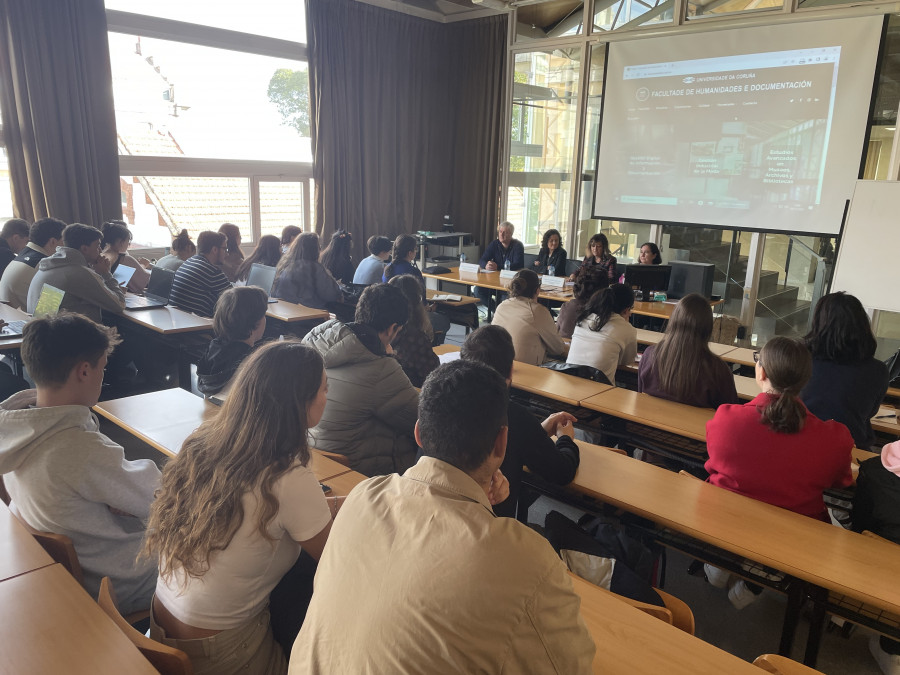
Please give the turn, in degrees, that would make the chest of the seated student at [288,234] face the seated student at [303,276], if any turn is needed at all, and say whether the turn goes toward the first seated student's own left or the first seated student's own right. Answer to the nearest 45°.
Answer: approximately 135° to the first seated student's own right

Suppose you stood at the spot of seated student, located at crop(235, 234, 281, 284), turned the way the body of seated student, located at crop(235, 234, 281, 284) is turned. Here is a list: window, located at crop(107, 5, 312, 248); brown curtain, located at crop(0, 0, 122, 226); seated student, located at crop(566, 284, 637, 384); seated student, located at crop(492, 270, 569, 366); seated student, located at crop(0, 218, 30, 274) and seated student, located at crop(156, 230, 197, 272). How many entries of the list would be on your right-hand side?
2

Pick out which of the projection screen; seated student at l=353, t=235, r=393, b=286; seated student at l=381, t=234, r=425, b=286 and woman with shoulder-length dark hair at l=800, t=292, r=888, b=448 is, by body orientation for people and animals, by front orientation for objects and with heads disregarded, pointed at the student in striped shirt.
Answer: the projection screen

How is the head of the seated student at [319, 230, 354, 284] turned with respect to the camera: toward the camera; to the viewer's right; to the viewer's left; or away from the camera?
away from the camera

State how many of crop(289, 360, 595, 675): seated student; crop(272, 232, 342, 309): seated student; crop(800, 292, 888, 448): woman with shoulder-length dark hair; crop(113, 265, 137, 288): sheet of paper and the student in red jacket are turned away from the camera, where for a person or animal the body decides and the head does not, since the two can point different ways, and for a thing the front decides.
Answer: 4

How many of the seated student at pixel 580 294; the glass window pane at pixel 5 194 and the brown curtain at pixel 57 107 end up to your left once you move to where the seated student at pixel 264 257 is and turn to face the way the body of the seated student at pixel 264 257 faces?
2

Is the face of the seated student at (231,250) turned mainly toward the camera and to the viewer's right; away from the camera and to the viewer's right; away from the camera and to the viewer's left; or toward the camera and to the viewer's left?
away from the camera and to the viewer's right

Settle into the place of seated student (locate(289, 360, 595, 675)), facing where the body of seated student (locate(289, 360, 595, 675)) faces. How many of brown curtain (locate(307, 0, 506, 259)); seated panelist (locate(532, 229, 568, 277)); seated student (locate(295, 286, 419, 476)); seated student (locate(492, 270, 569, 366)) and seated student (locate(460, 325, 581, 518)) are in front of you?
5

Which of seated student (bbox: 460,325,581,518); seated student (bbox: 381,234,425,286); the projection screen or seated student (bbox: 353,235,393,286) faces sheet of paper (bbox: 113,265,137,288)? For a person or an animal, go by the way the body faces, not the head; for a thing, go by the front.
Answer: the projection screen

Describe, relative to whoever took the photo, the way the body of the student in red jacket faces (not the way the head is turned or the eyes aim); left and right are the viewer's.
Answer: facing away from the viewer

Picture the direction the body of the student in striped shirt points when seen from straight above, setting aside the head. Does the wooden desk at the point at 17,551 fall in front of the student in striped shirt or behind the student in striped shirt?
behind

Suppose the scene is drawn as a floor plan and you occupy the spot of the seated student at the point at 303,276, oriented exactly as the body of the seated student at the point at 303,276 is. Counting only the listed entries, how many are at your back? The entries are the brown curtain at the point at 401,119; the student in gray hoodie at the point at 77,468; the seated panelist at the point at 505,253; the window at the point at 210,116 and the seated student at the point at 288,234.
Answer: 1

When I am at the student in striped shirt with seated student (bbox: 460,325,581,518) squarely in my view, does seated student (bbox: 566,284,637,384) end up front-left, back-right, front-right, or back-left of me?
front-left

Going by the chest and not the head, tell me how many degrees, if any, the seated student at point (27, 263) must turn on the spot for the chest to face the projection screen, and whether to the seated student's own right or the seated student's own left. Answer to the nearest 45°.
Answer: approximately 45° to the seated student's own right

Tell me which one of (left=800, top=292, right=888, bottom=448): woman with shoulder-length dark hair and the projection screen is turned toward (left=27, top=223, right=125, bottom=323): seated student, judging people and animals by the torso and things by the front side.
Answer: the projection screen

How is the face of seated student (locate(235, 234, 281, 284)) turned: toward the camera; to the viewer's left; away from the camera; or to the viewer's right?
away from the camera

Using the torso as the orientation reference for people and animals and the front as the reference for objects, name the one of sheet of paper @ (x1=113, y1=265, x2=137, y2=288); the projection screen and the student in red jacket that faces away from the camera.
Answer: the student in red jacket

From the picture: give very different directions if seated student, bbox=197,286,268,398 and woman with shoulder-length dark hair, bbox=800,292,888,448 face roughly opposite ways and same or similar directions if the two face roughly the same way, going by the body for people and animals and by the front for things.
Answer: same or similar directions

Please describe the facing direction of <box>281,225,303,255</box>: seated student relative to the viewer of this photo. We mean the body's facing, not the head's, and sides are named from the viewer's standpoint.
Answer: facing away from the viewer and to the right of the viewer
